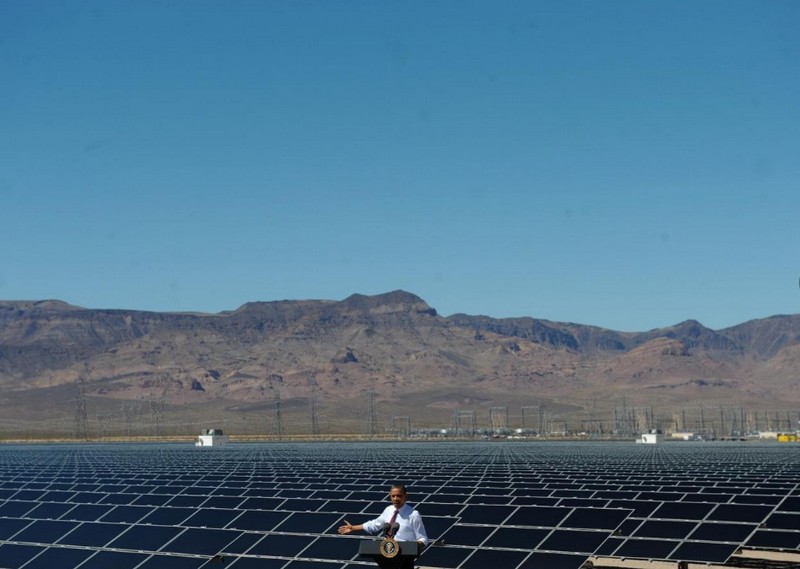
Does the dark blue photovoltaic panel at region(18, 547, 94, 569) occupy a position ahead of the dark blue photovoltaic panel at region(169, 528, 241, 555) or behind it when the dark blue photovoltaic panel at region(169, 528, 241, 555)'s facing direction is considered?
ahead

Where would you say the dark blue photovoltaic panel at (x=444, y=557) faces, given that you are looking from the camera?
facing the viewer and to the left of the viewer

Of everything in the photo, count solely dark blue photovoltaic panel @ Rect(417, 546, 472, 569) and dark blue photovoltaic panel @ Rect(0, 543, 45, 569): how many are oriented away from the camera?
0

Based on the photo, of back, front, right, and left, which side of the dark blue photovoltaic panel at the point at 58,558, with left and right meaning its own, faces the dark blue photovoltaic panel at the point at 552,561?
left

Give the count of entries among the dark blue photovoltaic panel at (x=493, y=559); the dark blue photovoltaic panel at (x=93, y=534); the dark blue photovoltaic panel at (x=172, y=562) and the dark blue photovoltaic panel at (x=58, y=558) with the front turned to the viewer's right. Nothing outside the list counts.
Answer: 0

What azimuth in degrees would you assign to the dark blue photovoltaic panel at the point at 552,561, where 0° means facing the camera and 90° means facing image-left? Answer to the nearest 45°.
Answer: approximately 45°

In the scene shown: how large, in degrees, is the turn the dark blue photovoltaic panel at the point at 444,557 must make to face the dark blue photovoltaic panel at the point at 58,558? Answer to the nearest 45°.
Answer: approximately 45° to its right

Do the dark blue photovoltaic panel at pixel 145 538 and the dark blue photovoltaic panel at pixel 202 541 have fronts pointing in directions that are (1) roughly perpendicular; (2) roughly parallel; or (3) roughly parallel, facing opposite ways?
roughly parallel

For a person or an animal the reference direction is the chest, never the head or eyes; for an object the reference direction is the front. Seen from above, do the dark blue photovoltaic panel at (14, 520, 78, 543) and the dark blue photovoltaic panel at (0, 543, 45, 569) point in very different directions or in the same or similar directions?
same or similar directions

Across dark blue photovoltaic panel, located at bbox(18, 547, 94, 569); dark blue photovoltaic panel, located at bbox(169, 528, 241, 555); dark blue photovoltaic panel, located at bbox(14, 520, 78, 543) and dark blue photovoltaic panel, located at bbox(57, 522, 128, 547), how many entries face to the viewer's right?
0

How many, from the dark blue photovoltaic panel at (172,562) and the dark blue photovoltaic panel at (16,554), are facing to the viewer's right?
0

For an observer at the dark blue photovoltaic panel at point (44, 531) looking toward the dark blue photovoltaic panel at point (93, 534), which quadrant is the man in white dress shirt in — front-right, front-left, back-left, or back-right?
front-right

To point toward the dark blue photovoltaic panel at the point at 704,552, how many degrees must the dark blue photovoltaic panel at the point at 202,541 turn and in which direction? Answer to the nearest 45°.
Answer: approximately 135° to its left

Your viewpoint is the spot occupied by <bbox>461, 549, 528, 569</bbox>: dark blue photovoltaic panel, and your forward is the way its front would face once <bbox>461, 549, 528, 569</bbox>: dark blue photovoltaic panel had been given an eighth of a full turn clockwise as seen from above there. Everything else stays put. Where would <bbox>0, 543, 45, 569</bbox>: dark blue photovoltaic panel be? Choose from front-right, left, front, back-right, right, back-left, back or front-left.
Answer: front

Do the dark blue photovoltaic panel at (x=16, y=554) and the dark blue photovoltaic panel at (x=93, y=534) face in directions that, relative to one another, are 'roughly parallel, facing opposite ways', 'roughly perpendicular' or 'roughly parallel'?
roughly parallel

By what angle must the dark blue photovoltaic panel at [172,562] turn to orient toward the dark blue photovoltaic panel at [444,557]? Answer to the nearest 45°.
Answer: approximately 135° to its left

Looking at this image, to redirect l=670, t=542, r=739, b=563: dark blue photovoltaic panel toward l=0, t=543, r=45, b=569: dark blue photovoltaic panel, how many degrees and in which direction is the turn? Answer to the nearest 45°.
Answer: approximately 45° to its right
